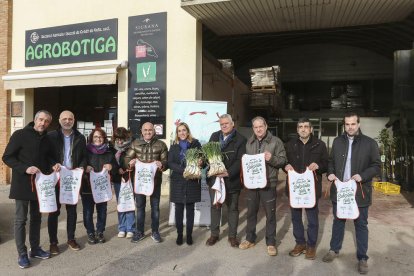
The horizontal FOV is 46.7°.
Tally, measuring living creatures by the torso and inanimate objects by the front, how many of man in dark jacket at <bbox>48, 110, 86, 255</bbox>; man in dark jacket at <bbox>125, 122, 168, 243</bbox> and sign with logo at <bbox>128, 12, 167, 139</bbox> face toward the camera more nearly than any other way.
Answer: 3

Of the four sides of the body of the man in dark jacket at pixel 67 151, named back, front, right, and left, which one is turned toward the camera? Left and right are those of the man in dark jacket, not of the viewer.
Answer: front

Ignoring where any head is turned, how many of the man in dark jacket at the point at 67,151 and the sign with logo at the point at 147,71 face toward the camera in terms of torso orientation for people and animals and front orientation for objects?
2

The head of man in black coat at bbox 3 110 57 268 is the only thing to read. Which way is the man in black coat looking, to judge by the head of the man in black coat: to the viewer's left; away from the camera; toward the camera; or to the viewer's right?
toward the camera

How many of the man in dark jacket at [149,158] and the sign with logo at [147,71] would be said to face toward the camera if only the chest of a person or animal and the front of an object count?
2

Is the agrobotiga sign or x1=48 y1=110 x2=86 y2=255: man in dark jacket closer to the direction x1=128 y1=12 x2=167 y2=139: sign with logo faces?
the man in dark jacket

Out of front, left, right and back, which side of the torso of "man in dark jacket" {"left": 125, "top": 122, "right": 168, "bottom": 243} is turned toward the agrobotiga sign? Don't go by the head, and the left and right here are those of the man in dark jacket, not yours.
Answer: back

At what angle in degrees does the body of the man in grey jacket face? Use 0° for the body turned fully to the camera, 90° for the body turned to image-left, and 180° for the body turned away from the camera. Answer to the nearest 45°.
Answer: approximately 45°

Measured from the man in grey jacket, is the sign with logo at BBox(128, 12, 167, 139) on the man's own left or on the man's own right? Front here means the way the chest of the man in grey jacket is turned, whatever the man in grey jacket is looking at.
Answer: on the man's own right

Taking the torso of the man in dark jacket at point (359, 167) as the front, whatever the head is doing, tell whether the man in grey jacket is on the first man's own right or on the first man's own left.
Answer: on the first man's own right

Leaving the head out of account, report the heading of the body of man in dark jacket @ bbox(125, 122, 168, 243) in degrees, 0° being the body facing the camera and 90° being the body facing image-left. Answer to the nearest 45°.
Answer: approximately 0°

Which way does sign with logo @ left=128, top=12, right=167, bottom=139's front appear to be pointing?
toward the camera

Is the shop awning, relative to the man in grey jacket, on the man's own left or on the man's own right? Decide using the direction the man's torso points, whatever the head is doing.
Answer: on the man's own right

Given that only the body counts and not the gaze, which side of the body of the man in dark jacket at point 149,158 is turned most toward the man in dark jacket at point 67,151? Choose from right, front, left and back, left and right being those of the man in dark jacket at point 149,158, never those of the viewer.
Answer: right

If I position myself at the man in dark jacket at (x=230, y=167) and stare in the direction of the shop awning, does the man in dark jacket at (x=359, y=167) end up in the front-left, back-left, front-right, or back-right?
back-right

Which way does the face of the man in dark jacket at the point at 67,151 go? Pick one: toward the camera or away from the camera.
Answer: toward the camera
